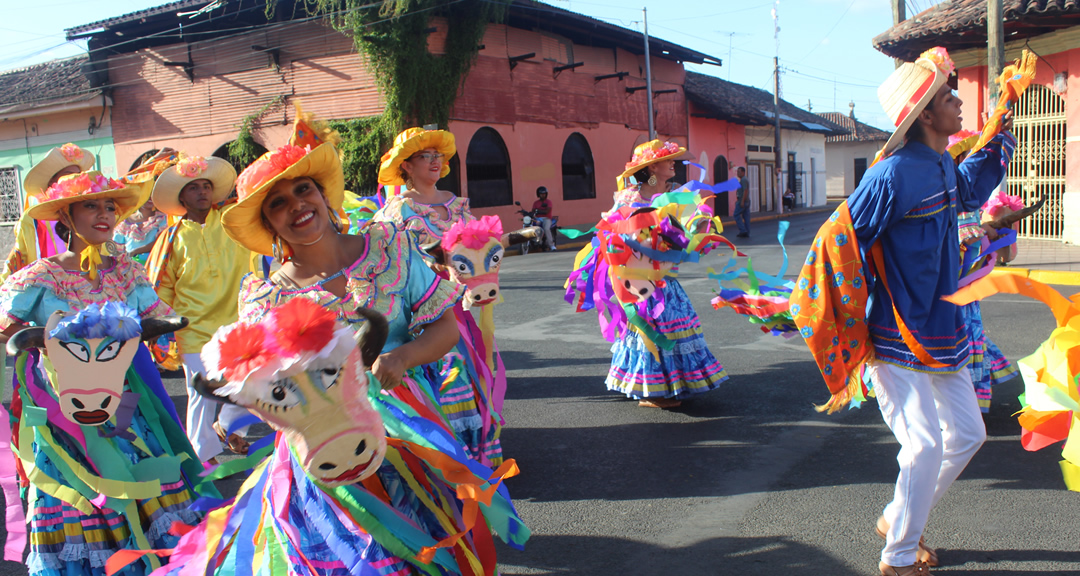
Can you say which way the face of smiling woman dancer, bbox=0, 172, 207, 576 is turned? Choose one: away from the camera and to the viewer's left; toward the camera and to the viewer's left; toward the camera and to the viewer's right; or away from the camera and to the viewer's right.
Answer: toward the camera and to the viewer's right

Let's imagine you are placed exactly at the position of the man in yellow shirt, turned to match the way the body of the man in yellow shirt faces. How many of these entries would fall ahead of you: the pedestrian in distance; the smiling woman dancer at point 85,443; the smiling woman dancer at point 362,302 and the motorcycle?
2

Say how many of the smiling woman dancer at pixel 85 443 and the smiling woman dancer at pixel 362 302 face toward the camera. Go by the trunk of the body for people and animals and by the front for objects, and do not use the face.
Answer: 2

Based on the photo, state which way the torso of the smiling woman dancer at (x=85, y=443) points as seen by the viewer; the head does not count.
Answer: toward the camera

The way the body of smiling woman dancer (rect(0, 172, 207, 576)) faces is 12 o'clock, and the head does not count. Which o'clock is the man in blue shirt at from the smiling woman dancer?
The man in blue shirt is roughly at 10 o'clock from the smiling woman dancer.

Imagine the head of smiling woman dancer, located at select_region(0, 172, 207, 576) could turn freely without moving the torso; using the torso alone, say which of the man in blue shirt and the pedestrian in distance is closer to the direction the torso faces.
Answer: the man in blue shirt

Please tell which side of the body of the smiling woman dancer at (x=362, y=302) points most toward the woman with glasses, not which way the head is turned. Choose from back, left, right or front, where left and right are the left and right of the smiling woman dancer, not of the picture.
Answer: back

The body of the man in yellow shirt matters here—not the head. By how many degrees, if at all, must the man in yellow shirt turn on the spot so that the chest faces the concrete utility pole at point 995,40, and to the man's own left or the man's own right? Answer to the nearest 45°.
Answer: approximately 90° to the man's own left

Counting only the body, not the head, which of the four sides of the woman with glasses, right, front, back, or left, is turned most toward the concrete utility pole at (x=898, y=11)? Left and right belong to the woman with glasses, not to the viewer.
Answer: left

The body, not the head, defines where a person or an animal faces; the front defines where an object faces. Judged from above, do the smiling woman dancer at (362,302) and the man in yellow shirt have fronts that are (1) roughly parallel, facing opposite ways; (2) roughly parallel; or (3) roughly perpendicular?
roughly parallel

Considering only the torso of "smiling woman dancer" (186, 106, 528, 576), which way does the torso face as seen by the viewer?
toward the camera

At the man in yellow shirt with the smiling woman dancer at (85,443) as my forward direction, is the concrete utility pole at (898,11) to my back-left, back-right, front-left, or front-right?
back-left

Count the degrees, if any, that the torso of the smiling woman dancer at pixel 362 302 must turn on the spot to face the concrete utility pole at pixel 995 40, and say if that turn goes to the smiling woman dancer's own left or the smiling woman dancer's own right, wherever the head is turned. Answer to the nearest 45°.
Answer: approximately 135° to the smiling woman dancer's own left

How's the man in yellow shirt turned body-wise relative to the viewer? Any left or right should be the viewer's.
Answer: facing the viewer

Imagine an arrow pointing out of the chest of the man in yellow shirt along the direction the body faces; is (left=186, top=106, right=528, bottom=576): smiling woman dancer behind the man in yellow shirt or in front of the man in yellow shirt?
in front
